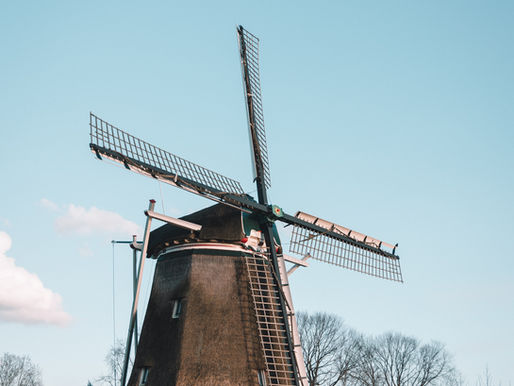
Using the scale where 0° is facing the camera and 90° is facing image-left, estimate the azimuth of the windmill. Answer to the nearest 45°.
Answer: approximately 315°
